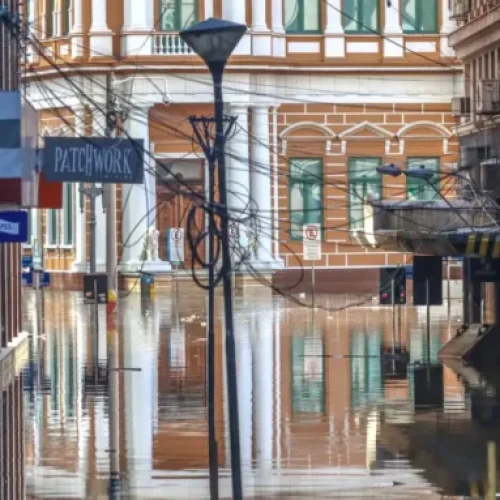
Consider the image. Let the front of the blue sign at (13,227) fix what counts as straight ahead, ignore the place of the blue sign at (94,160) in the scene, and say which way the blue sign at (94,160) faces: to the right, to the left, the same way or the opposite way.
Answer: the same way

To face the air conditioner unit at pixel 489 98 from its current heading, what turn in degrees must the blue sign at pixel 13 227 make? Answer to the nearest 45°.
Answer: approximately 135° to its left

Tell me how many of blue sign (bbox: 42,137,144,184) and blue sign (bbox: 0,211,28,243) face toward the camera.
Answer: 2

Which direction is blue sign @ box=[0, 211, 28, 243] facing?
toward the camera

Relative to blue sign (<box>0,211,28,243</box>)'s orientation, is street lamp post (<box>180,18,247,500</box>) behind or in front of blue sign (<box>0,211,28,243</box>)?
in front

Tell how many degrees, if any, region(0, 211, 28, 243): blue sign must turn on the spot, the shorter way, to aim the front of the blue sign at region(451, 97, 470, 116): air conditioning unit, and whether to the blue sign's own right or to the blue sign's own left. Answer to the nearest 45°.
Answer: approximately 135° to the blue sign's own left

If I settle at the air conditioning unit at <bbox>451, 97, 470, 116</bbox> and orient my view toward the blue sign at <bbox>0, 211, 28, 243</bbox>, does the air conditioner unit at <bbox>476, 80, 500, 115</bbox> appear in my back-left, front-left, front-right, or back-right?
front-left

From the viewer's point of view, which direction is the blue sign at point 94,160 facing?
toward the camera
